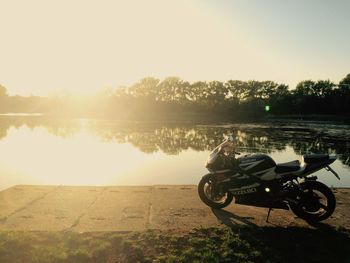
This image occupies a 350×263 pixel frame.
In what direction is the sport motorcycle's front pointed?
to the viewer's left
